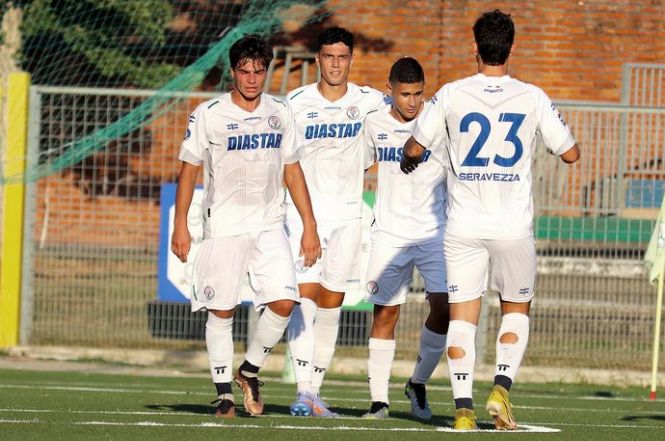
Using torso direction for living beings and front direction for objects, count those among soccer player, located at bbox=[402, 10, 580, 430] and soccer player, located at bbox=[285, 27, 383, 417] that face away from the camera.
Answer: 1

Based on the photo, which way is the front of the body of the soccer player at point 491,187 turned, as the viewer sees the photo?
away from the camera

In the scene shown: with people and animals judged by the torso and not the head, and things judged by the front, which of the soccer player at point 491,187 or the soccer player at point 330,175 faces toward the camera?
the soccer player at point 330,175

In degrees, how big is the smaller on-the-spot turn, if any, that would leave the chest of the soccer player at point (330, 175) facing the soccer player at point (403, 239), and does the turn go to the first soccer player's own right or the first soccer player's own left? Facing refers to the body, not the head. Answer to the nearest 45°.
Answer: approximately 90° to the first soccer player's own left

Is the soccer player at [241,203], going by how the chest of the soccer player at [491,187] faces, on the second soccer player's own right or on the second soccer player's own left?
on the second soccer player's own left

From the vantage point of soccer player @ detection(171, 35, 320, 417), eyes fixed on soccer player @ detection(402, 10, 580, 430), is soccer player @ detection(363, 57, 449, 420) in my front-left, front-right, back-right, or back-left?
front-left

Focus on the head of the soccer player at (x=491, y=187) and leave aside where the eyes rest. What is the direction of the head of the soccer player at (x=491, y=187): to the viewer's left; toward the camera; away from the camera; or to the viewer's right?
away from the camera

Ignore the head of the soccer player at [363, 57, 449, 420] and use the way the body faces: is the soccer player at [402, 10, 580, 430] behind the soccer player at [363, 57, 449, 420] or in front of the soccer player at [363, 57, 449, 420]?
in front

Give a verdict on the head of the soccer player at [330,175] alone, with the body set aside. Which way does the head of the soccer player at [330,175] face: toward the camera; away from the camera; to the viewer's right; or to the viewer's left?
toward the camera

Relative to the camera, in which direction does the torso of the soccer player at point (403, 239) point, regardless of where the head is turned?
toward the camera

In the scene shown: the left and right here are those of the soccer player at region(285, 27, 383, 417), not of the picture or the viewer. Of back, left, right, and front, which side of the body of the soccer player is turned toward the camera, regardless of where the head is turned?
front

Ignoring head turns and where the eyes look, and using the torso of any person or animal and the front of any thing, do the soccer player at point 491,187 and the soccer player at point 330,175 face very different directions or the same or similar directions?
very different directions

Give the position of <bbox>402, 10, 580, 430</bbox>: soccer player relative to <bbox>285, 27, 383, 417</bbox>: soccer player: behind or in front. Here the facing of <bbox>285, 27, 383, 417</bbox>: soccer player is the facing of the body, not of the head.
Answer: in front

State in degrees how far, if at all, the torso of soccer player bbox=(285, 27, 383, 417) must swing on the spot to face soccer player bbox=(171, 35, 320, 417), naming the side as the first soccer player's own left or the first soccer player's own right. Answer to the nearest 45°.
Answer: approximately 45° to the first soccer player's own right
